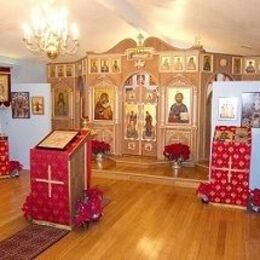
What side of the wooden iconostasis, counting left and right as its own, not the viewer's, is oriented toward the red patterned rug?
front

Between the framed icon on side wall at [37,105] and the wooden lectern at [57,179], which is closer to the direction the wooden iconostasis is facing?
the wooden lectern

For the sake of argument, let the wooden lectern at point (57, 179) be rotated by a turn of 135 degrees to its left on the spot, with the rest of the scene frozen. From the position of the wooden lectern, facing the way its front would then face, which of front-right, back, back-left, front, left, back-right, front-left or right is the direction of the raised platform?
front-left

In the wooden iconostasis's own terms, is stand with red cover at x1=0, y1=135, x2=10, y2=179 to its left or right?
on its right

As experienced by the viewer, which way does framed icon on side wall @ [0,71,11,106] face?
facing the viewer and to the right of the viewer

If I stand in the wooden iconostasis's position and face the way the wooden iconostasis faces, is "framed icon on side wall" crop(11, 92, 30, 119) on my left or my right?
on my right

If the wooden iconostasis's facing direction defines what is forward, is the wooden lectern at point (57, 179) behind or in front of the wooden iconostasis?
in front

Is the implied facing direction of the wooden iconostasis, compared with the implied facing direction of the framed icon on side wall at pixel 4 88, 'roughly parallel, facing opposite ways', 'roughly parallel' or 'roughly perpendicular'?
roughly perpendicular

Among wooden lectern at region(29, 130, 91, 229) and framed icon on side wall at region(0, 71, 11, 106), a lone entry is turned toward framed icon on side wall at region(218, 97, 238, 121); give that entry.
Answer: framed icon on side wall at region(0, 71, 11, 106)

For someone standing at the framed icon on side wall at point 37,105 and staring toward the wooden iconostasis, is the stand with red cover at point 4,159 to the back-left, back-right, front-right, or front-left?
back-right

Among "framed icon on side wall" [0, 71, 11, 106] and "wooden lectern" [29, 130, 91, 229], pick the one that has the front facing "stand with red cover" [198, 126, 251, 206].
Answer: the framed icon on side wall

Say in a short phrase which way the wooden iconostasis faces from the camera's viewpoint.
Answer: facing the viewer

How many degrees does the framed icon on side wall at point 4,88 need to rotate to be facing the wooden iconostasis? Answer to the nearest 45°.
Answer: approximately 45° to its left
